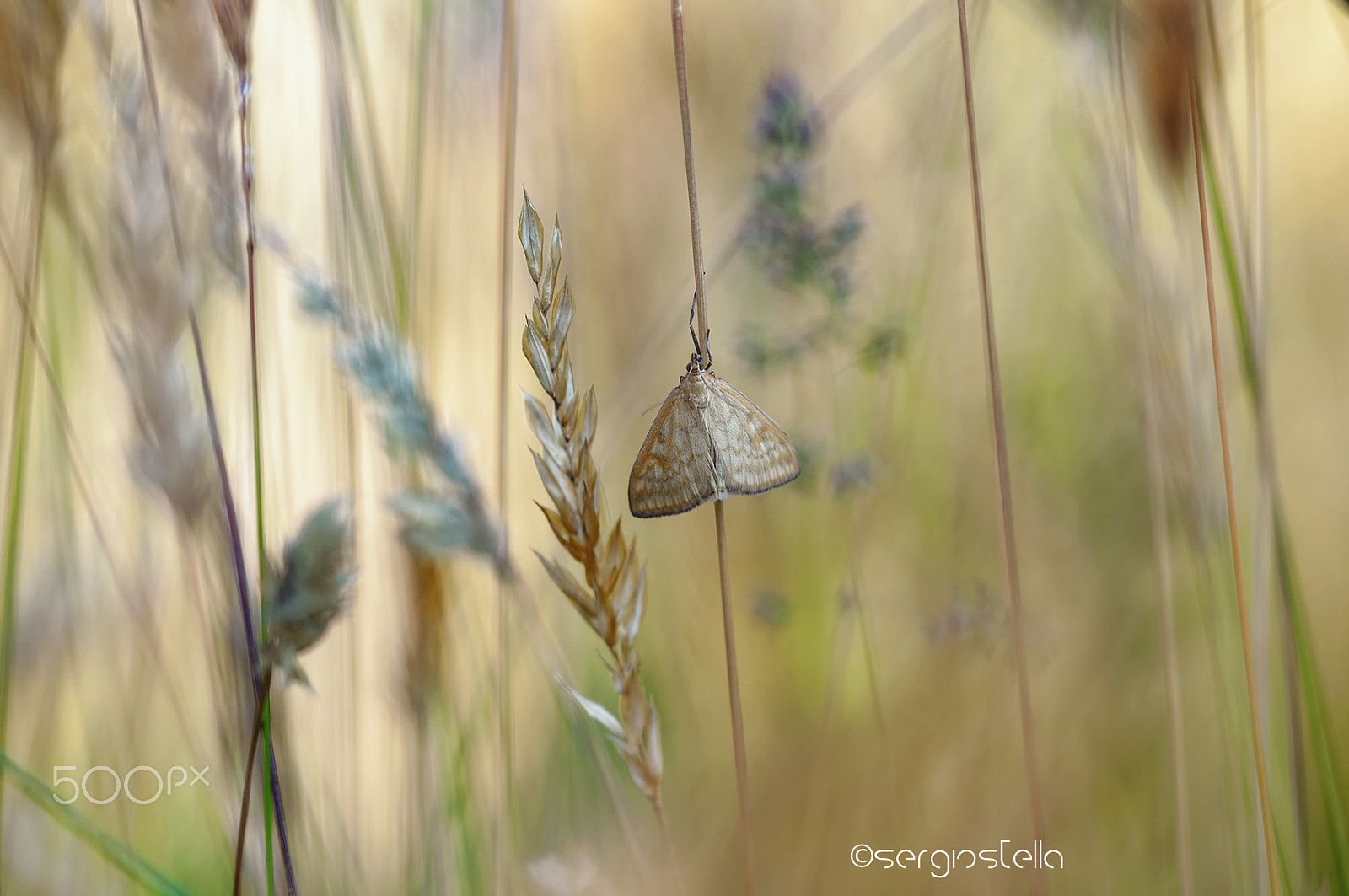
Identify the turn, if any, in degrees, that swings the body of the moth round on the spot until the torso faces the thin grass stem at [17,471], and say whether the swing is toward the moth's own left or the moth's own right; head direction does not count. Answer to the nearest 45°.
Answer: approximately 90° to the moth's own left
